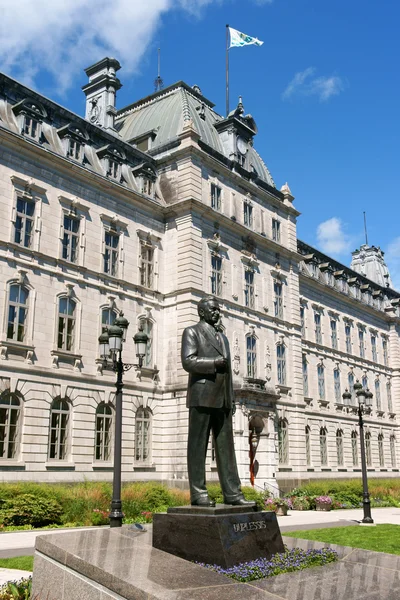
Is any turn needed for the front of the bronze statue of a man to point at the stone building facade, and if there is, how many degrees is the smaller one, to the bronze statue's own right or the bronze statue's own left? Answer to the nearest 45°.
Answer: approximately 135° to the bronze statue's own left

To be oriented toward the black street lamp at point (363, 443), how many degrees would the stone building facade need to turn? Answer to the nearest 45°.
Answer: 0° — it already faces it

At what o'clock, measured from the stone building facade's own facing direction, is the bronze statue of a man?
The bronze statue of a man is roughly at 1 o'clock from the stone building facade.

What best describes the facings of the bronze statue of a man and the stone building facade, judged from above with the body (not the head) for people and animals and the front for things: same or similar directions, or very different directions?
same or similar directions

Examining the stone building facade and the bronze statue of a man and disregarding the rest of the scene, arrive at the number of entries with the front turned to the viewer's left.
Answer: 0

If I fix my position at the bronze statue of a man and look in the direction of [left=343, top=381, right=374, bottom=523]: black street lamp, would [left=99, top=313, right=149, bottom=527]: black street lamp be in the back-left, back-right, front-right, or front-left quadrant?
front-left

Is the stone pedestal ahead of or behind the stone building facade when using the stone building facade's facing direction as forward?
ahead

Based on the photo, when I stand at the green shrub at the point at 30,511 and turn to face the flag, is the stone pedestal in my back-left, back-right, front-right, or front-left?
back-right

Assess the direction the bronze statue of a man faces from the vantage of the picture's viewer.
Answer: facing the viewer and to the right of the viewer
